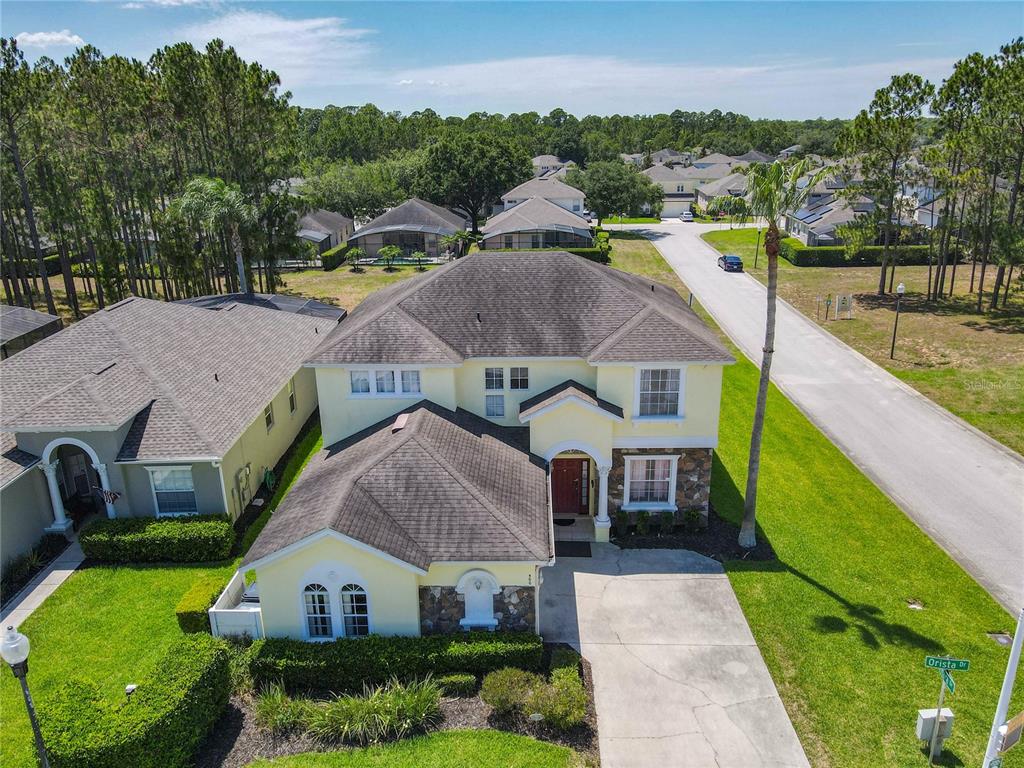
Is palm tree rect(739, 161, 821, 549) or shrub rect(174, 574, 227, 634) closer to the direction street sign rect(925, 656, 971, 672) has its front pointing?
the shrub

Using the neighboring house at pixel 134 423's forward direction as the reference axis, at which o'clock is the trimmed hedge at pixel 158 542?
The trimmed hedge is roughly at 12 o'clock from the neighboring house.

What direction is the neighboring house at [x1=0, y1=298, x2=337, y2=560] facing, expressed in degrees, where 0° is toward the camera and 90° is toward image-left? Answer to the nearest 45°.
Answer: approximately 0°

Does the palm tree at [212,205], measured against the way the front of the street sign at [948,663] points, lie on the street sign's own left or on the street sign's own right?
on the street sign's own right

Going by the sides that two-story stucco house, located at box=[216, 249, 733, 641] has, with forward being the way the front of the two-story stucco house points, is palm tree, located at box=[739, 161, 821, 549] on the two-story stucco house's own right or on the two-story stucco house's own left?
on the two-story stucco house's own left

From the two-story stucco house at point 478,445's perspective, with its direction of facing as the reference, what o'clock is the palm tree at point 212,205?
The palm tree is roughly at 5 o'clock from the two-story stucco house.

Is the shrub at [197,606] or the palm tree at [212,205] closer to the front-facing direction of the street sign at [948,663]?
the shrub

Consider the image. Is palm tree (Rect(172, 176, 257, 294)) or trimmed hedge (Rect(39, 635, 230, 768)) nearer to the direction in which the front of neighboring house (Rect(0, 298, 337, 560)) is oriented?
the trimmed hedge

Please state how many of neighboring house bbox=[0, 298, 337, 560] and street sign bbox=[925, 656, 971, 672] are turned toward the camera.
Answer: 2

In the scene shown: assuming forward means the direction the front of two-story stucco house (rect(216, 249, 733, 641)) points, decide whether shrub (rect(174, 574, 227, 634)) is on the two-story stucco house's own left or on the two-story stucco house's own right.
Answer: on the two-story stucco house's own right

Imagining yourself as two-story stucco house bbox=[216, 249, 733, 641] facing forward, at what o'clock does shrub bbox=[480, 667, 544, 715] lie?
The shrub is roughly at 12 o'clock from the two-story stucco house.

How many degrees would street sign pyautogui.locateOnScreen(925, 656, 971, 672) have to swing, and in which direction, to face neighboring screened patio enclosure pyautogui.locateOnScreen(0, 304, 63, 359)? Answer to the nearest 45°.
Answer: approximately 90° to its right

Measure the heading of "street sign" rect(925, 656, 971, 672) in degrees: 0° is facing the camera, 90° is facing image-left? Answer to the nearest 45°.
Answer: approximately 0°
